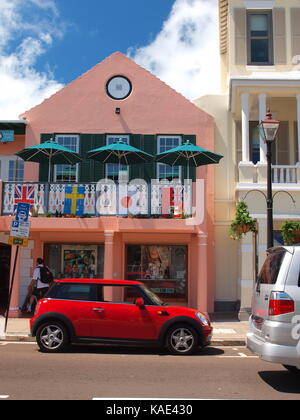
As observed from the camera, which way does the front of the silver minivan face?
facing away from the viewer and to the right of the viewer

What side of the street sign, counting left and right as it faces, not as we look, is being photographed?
front

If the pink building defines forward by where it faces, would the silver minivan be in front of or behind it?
in front

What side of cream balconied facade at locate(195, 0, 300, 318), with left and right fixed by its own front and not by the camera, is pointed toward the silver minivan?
front

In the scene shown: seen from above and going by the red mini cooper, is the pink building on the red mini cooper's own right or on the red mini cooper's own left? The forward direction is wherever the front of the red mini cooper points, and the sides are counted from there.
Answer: on the red mini cooper's own left

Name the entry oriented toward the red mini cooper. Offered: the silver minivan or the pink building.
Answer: the pink building

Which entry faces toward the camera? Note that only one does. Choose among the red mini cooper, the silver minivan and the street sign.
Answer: the street sign

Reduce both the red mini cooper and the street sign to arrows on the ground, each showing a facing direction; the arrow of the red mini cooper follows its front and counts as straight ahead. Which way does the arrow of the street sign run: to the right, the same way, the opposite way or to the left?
to the right

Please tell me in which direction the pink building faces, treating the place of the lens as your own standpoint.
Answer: facing the viewer

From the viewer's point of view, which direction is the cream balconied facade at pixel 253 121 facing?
toward the camera

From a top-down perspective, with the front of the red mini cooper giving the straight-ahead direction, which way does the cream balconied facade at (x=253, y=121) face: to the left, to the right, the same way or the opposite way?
to the right

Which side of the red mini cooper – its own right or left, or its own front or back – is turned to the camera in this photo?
right

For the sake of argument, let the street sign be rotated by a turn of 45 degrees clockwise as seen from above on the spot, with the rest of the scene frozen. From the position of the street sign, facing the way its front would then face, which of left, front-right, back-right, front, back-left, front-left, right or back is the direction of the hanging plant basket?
back-left

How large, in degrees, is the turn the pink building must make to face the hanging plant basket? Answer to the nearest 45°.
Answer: approximately 45° to its left
